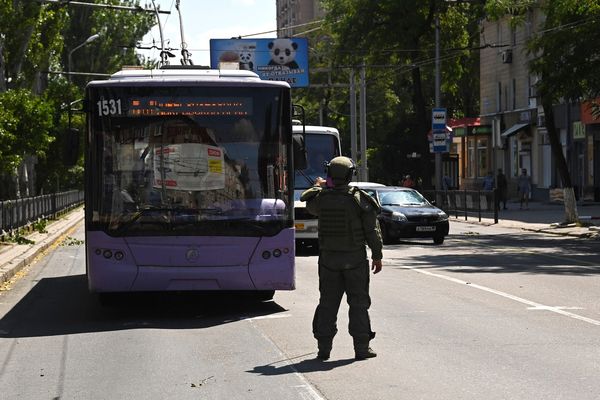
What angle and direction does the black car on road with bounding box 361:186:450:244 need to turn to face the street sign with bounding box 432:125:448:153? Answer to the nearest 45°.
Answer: approximately 135° to its left

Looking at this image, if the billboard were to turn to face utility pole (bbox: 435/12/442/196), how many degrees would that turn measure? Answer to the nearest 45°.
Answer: approximately 90° to its left

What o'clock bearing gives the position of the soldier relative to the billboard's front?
The soldier is roughly at 12 o'clock from the billboard.

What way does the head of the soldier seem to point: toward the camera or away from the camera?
away from the camera

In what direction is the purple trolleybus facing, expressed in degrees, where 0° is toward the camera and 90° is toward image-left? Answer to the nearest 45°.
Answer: approximately 0°
